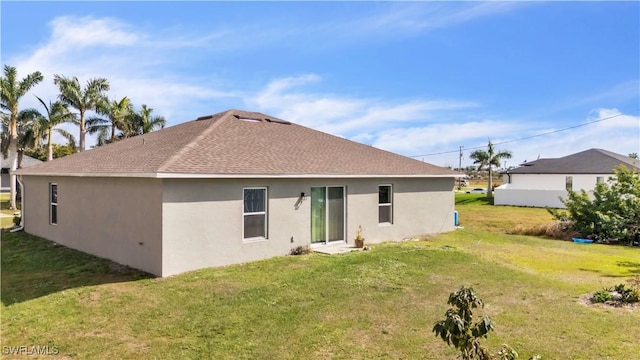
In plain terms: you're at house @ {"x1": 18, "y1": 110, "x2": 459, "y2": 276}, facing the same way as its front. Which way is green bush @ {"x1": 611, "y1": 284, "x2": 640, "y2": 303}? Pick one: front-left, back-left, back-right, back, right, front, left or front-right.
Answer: back

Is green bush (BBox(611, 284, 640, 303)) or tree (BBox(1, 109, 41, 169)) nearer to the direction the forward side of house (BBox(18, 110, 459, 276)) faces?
the tree

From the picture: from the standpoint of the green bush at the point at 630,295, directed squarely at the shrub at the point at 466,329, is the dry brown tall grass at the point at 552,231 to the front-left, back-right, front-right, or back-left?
back-right

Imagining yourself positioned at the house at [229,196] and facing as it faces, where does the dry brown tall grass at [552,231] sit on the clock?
The dry brown tall grass is roughly at 4 o'clock from the house.

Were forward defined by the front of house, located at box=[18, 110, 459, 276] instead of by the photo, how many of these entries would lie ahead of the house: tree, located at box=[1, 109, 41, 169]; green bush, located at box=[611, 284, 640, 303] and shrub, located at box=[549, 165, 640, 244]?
1

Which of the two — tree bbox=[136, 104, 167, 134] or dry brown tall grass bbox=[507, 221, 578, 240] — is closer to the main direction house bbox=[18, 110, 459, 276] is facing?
the tree

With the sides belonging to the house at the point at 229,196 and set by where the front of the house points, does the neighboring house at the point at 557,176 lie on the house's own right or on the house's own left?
on the house's own right

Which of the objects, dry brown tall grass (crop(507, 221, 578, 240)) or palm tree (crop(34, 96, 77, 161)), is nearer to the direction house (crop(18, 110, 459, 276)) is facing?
the palm tree

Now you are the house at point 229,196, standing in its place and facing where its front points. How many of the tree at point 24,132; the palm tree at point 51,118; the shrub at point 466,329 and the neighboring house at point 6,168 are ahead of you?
3

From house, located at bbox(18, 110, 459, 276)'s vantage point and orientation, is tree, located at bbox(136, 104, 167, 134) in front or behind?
in front

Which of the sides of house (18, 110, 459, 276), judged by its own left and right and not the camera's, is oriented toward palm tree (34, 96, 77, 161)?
front

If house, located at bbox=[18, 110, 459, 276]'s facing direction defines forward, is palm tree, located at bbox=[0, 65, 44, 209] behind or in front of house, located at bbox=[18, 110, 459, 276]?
in front

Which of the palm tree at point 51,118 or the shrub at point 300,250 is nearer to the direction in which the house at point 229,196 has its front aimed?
the palm tree

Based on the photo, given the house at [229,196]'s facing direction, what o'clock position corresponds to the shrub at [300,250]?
The shrub is roughly at 5 o'clock from the house.

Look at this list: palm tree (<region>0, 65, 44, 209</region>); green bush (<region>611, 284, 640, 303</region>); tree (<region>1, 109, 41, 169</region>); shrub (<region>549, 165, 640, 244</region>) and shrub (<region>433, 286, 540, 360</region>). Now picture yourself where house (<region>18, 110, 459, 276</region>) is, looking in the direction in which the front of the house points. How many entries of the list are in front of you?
2

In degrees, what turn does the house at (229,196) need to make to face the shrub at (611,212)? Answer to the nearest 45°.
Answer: approximately 135° to its right

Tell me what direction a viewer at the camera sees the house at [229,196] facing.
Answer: facing away from the viewer and to the left of the viewer

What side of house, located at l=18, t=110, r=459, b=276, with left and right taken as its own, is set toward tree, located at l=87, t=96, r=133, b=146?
front

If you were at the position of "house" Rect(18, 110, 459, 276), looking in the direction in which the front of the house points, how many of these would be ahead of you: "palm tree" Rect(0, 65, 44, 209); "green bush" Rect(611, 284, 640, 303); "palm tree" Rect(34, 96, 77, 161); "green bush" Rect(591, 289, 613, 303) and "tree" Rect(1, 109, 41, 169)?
3
